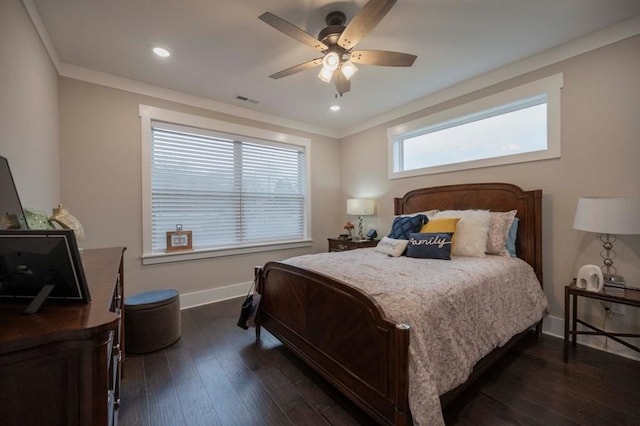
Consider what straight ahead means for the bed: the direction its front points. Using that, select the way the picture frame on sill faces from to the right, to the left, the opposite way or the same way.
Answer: to the left

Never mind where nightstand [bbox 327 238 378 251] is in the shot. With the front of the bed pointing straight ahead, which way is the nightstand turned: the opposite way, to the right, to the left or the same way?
the same way

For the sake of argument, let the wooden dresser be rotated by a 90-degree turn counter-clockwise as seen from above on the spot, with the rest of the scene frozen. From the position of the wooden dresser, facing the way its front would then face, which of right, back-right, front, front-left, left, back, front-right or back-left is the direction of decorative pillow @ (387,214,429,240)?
right

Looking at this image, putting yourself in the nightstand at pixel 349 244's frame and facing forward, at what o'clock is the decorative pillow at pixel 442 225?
The decorative pillow is roughly at 9 o'clock from the nightstand.

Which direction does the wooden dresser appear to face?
to the viewer's right

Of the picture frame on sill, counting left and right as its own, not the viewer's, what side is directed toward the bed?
front

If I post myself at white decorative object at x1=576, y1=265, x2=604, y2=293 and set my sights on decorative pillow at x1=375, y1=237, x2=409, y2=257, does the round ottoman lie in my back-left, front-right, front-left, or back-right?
front-left

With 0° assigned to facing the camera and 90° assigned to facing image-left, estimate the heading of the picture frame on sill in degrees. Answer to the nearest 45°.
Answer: approximately 0°

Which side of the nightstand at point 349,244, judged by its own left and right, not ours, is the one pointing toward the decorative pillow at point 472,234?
left

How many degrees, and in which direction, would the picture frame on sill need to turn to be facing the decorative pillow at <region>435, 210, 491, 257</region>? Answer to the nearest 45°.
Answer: approximately 45° to its left

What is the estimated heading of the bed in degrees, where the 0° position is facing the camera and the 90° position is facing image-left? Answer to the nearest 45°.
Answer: approximately 45°

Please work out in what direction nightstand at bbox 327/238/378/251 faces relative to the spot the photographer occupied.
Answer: facing the viewer and to the left of the viewer
